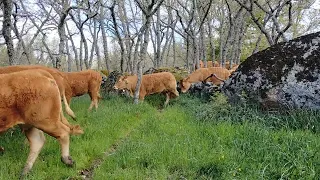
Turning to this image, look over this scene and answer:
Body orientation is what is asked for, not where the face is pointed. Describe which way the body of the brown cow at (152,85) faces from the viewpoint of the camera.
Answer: to the viewer's left

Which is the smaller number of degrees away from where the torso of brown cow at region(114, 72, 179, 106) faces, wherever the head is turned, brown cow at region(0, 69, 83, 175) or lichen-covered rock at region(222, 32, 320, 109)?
the brown cow

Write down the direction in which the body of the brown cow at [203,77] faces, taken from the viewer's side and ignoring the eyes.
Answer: to the viewer's left

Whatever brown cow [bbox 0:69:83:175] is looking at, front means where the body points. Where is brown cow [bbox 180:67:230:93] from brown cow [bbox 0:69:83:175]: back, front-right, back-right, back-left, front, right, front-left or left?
back-right

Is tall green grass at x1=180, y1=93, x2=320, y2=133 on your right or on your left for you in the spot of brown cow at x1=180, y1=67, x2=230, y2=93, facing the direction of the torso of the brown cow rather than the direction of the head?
on your left

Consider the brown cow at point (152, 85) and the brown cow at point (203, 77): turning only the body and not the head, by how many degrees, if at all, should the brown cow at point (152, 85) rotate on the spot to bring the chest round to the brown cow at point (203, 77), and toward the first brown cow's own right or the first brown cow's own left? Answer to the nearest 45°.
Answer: approximately 135° to the first brown cow's own right

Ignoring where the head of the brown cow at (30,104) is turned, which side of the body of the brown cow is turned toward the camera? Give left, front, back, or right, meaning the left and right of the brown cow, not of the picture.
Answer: left
